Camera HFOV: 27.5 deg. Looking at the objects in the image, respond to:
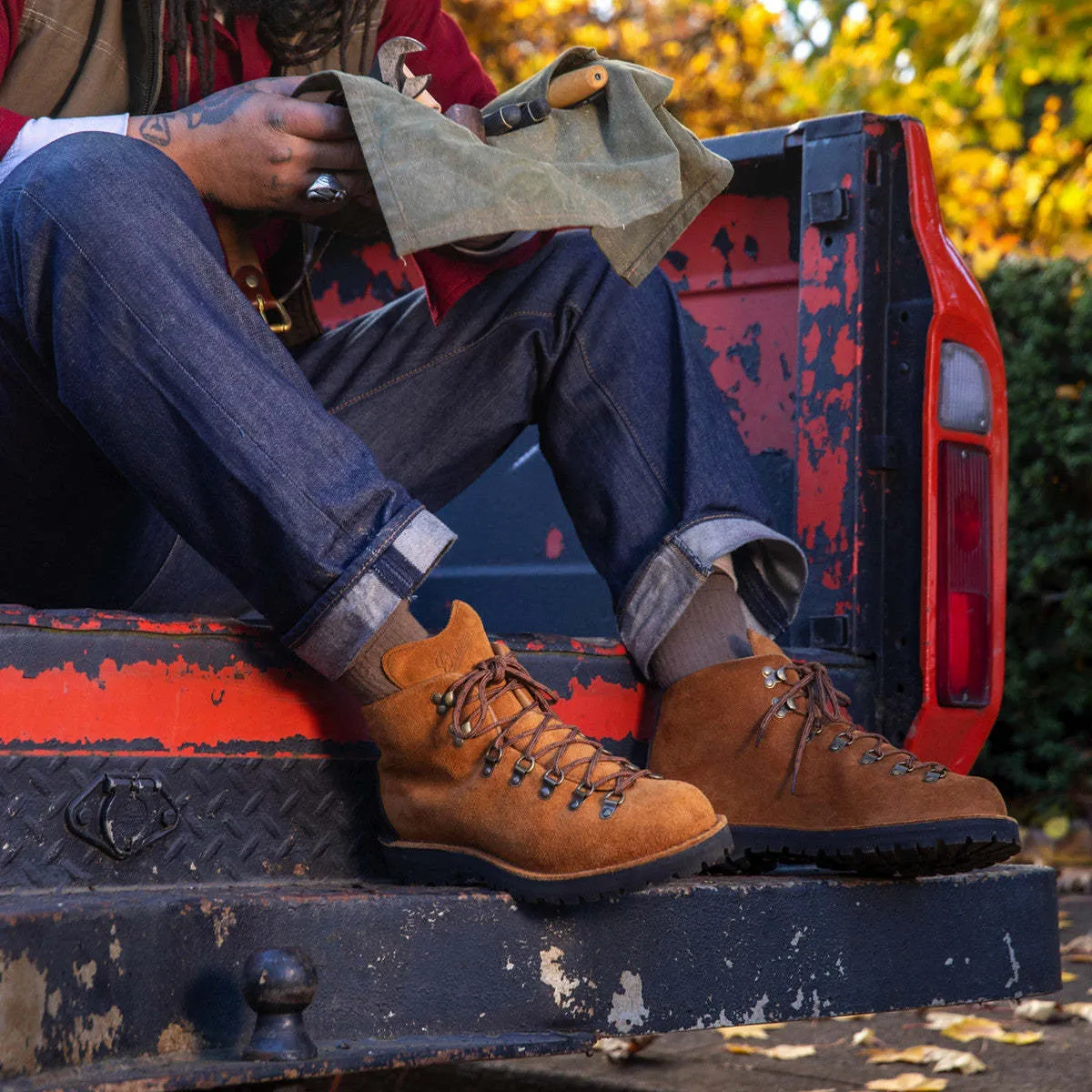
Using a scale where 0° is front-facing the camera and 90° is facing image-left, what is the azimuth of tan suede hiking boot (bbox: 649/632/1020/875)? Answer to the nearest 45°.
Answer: approximately 270°
